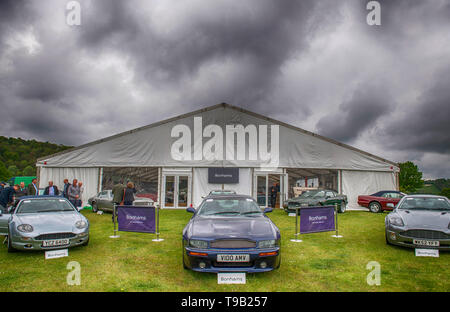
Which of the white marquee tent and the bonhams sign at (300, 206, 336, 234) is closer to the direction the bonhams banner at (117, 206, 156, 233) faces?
the bonhams sign

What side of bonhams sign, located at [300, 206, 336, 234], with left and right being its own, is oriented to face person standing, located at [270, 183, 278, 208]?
back

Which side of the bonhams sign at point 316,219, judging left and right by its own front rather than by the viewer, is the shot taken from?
front

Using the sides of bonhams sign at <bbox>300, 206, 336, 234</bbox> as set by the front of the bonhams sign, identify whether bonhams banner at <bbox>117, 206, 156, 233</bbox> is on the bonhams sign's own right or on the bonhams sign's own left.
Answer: on the bonhams sign's own right

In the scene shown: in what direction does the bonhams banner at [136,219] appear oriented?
toward the camera

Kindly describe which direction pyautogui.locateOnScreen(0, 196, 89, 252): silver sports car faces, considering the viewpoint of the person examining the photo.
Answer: facing the viewer

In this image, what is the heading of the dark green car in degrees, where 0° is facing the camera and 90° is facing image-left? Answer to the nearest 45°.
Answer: approximately 45°

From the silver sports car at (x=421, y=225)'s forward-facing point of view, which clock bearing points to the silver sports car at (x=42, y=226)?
the silver sports car at (x=42, y=226) is roughly at 2 o'clock from the silver sports car at (x=421, y=225).

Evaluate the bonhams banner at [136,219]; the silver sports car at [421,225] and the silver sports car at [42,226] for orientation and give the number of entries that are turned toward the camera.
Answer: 3

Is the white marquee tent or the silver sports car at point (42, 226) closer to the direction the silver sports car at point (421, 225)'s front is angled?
the silver sports car

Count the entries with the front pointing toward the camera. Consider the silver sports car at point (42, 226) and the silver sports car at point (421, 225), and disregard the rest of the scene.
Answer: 2
